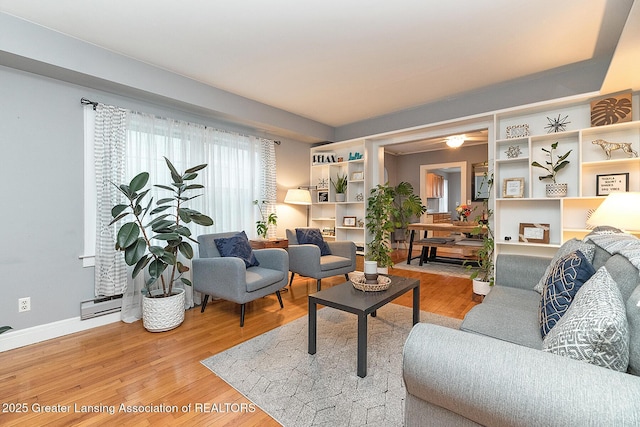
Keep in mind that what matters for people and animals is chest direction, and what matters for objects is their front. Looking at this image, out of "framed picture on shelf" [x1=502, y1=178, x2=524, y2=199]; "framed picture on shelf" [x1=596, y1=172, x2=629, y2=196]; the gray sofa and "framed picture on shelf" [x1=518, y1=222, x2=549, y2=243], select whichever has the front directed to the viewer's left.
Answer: the gray sofa

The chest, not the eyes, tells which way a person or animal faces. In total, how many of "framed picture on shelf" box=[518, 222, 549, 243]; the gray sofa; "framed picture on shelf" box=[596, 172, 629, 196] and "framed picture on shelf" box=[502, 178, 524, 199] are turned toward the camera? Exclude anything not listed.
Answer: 3

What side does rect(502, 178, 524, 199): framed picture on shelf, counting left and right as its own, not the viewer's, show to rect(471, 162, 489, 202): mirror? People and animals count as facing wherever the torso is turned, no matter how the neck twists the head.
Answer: back

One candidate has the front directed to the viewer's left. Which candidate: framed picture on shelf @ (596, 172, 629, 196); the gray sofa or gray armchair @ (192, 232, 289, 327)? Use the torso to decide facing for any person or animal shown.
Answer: the gray sofa

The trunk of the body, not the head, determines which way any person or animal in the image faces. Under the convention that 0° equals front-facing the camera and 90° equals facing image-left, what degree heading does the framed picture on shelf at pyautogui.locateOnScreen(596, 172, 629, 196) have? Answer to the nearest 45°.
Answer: approximately 0°

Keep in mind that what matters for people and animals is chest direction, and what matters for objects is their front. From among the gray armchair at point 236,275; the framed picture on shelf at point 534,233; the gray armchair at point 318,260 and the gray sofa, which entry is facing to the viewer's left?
the gray sofa

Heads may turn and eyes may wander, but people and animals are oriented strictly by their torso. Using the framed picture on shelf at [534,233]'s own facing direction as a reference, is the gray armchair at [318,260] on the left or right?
on its right

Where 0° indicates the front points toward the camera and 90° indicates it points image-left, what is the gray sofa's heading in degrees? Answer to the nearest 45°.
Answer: approximately 90°
